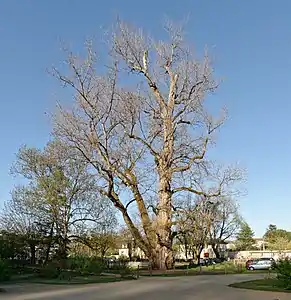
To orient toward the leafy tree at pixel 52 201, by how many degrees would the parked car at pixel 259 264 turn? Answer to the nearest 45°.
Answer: approximately 45° to its left

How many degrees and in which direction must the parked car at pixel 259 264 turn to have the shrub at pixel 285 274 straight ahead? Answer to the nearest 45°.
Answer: approximately 90° to its left

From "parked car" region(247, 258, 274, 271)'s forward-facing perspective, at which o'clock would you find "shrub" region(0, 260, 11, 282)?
The shrub is roughly at 10 o'clock from the parked car.

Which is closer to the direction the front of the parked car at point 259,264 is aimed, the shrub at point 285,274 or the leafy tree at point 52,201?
the leafy tree

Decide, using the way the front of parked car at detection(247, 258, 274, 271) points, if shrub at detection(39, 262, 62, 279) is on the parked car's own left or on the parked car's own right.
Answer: on the parked car's own left

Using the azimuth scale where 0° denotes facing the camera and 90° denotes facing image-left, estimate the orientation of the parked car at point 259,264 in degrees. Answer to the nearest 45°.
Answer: approximately 90°
